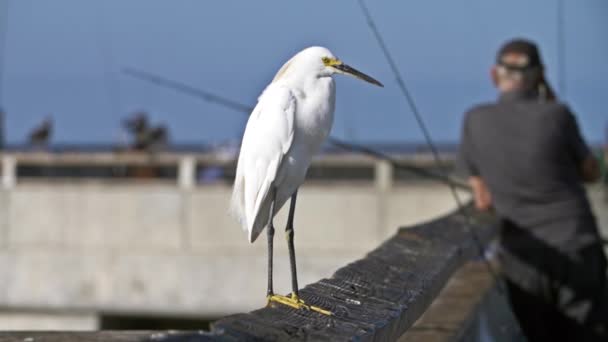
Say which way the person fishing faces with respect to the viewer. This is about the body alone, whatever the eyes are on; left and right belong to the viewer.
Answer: facing away from the viewer

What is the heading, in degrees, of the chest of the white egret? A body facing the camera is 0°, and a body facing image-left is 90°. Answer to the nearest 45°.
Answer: approximately 270°

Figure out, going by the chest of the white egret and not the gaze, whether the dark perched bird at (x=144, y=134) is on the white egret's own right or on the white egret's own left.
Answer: on the white egret's own left

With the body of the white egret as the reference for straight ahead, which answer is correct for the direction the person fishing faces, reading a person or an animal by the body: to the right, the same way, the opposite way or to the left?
to the left

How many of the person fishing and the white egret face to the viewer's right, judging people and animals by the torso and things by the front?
1

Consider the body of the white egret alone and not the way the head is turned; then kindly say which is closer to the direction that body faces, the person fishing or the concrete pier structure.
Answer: the person fishing
